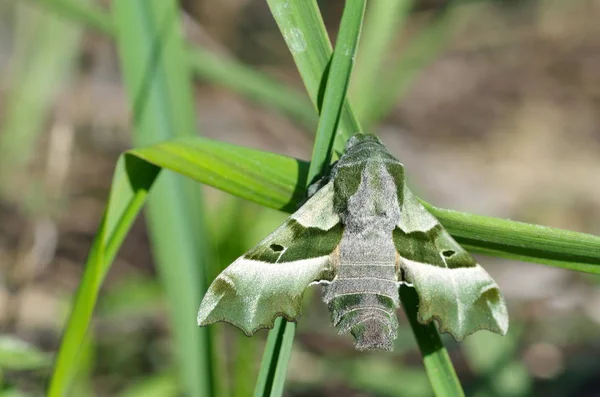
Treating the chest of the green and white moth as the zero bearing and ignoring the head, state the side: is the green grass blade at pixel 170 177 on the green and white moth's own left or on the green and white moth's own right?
on the green and white moth's own left

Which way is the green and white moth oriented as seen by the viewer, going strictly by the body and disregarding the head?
away from the camera

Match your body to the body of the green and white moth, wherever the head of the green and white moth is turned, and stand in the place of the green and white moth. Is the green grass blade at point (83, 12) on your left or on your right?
on your left

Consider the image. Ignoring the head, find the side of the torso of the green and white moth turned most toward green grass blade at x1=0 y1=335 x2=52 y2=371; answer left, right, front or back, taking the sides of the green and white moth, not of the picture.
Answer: left
